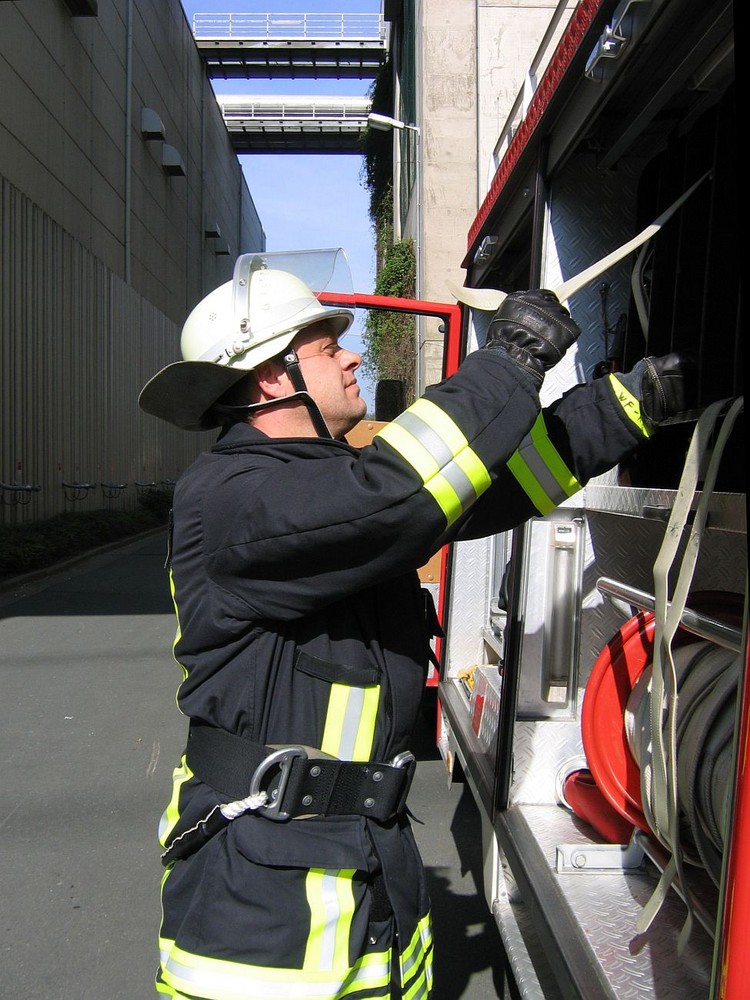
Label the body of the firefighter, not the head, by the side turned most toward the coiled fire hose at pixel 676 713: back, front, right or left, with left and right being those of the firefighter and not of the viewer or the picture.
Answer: front

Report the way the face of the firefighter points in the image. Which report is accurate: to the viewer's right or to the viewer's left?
to the viewer's right

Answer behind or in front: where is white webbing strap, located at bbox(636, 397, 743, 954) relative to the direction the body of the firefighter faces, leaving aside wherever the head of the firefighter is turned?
in front

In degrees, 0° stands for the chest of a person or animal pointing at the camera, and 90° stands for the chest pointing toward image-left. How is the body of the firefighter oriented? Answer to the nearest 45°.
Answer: approximately 270°

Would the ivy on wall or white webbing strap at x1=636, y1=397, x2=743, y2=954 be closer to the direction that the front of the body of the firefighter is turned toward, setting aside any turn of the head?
the white webbing strap
